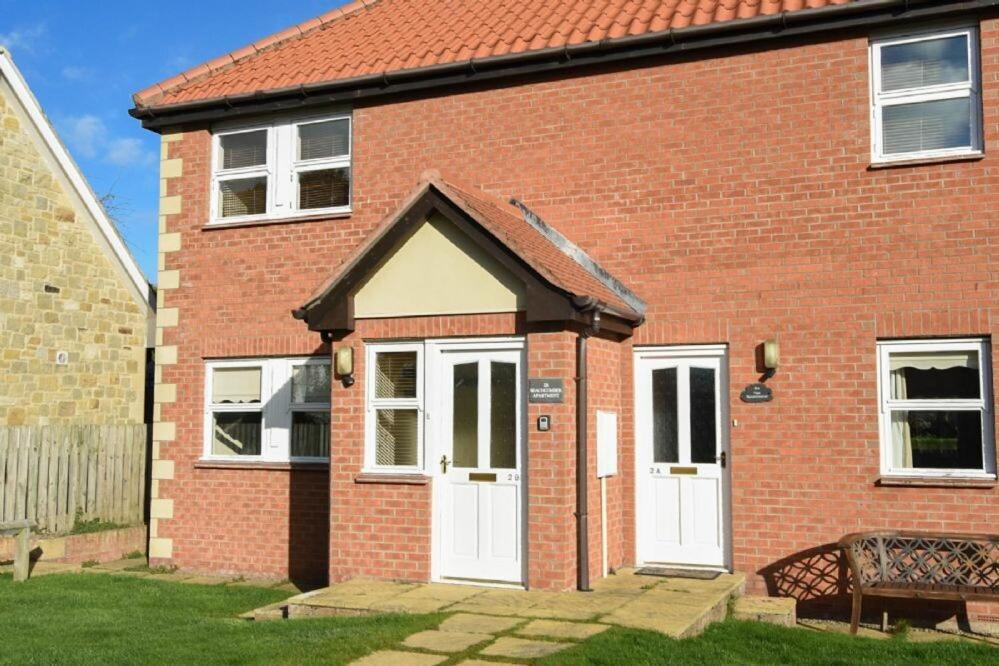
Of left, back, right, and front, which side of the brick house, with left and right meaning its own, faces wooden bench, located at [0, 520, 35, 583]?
right

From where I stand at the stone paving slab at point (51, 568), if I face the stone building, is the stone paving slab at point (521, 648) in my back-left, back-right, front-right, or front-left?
back-right

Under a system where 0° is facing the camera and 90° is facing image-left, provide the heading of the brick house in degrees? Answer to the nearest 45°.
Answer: approximately 0°
